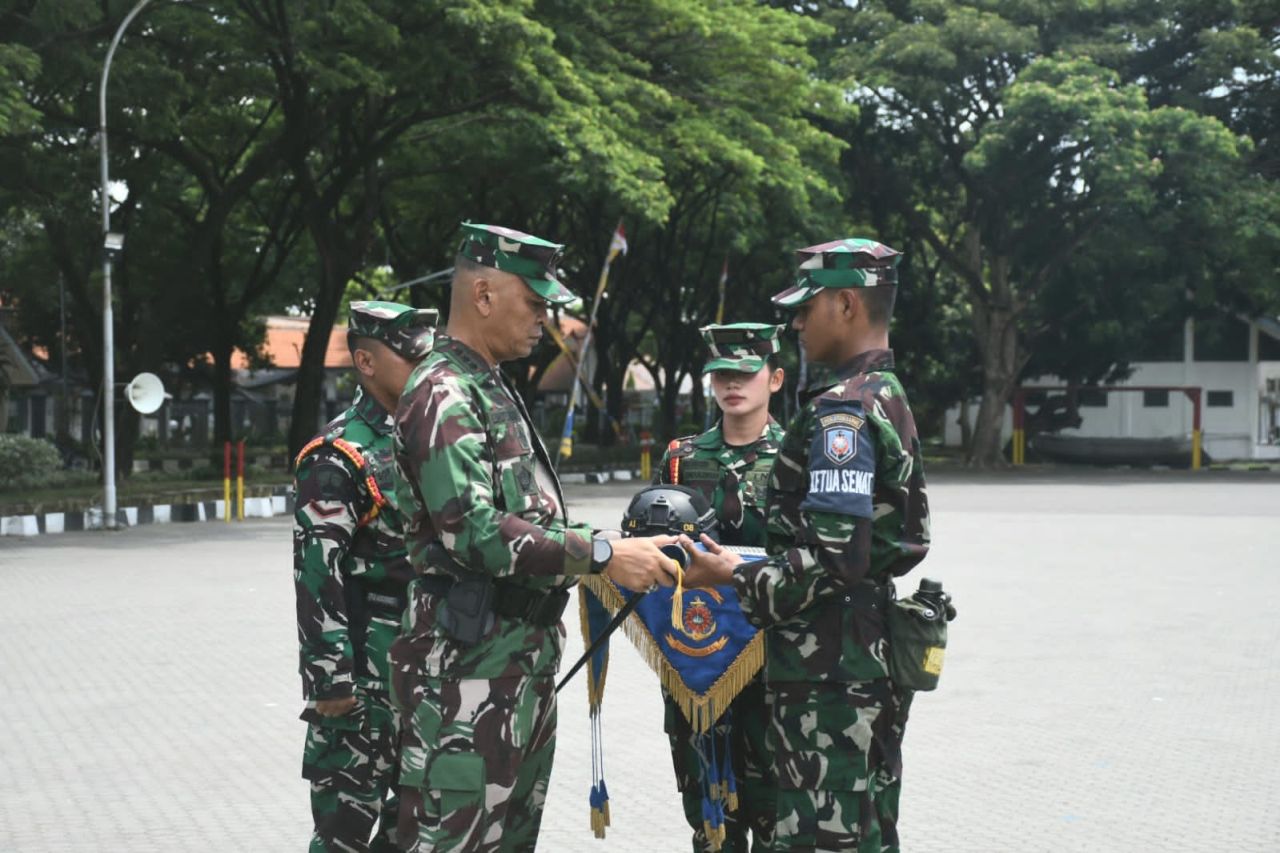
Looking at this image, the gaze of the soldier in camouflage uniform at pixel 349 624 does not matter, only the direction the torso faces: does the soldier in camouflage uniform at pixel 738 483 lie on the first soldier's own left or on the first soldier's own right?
on the first soldier's own left

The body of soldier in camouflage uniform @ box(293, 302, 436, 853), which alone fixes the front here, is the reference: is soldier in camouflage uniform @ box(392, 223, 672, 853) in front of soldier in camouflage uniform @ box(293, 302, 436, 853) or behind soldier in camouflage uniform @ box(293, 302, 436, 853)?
in front

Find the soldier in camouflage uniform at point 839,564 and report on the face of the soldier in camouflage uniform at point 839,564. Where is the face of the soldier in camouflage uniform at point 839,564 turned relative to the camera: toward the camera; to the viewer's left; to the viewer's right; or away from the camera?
to the viewer's left

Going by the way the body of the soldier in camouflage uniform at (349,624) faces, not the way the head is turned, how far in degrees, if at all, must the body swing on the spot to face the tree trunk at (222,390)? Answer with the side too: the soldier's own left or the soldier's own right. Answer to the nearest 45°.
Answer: approximately 135° to the soldier's own left

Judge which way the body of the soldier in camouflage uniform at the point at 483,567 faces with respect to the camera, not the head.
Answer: to the viewer's right

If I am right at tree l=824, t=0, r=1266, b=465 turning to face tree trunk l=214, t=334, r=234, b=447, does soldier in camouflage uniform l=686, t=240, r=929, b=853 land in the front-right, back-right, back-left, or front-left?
front-left

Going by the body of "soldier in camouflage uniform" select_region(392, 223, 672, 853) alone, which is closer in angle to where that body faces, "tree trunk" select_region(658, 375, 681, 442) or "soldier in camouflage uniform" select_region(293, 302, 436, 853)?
the tree trunk

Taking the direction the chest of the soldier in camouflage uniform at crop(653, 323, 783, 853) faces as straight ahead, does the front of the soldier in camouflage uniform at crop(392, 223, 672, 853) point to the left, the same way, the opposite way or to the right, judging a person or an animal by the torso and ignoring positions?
to the left

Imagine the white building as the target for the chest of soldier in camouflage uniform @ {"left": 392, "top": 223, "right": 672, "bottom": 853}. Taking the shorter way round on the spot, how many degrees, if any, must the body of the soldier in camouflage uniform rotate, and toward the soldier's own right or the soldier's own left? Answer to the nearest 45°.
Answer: approximately 45° to the soldier's own left

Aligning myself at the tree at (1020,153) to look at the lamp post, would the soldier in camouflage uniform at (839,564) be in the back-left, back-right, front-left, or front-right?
front-left

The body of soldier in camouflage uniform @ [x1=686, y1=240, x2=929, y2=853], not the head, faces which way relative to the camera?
to the viewer's left

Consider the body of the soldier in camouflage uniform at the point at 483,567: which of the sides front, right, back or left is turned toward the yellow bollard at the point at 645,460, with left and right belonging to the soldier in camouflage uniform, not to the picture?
left

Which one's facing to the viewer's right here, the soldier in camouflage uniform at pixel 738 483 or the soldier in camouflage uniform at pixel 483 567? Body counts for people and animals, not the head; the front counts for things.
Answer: the soldier in camouflage uniform at pixel 483 567

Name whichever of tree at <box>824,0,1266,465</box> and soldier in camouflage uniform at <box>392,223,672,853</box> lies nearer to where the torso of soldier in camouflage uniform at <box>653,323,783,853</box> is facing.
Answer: the soldier in camouflage uniform

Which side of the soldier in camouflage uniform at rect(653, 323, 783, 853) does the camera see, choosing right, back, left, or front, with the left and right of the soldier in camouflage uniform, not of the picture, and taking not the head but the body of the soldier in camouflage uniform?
front

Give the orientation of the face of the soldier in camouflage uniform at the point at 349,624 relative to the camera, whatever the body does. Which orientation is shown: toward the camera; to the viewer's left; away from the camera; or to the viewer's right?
to the viewer's right
